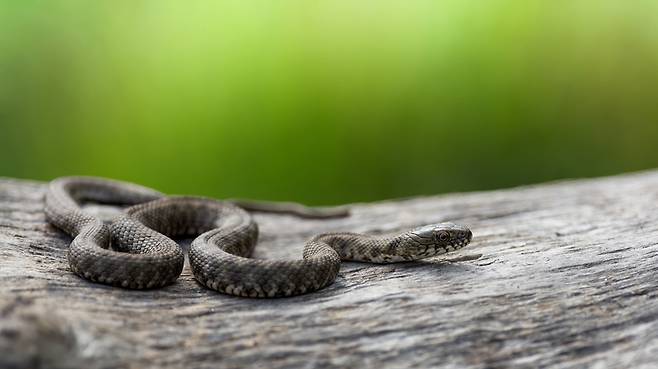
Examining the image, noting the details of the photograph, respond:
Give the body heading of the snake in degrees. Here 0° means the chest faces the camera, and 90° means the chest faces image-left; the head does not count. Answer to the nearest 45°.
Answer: approximately 270°
